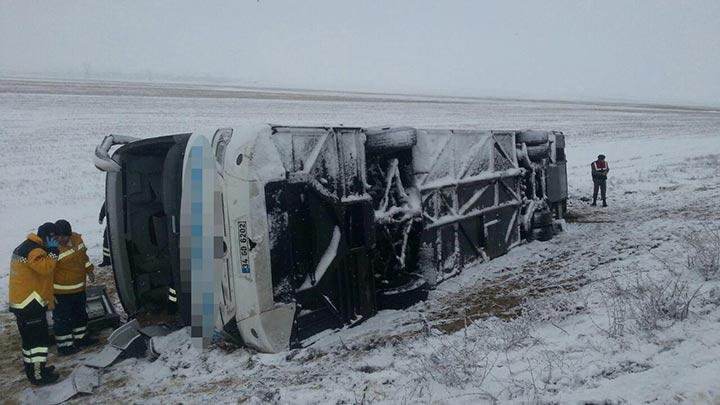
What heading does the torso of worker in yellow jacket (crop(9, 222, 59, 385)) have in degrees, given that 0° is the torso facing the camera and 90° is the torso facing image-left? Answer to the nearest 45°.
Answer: approximately 270°

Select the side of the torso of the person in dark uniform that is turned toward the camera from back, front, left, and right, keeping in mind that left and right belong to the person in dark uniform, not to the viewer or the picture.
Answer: front

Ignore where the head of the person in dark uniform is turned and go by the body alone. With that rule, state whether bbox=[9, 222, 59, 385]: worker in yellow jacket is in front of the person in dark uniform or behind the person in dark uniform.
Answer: in front
